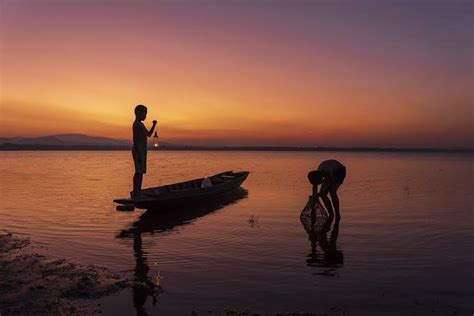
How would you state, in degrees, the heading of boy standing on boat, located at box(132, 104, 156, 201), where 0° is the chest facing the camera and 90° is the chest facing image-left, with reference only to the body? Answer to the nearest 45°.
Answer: approximately 270°
